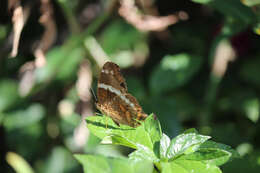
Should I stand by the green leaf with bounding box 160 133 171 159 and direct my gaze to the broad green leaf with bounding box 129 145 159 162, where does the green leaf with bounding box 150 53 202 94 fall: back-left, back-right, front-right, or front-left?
back-right

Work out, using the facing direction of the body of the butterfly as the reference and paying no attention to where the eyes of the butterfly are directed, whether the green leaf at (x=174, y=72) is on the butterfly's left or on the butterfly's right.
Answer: on the butterfly's right

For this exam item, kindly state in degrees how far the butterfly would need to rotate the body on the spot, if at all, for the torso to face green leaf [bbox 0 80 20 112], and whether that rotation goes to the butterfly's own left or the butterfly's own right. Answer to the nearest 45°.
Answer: approximately 45° to the butterfly's own right

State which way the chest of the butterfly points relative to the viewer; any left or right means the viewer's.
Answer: facing to the left of the viewer
